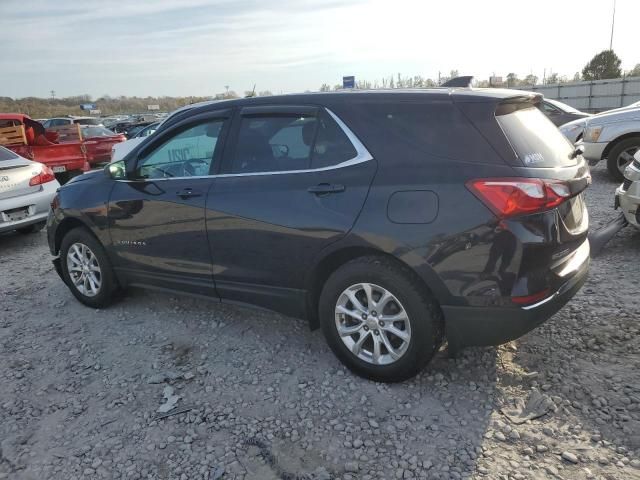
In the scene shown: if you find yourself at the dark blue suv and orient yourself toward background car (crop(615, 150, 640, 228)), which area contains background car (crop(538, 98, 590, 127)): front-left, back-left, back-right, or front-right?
front-left

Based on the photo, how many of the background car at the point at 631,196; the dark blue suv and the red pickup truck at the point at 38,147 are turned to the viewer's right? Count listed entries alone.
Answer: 0

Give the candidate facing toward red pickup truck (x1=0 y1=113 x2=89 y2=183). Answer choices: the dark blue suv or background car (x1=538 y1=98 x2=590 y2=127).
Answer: the dark blue suv

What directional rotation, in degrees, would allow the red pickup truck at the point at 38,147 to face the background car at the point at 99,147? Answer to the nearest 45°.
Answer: approximately 45° to its right

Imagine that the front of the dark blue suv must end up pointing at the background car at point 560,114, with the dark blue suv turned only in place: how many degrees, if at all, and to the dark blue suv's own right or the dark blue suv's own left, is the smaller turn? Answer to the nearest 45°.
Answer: approximately 90° to the dark blue suv's own right

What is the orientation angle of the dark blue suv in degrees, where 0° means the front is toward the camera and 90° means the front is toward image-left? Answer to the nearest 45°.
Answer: approximately 135°

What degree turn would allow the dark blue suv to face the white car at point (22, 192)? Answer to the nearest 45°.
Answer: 0° — it already faces it

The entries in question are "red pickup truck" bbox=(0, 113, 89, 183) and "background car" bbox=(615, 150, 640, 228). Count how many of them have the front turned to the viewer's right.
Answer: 0

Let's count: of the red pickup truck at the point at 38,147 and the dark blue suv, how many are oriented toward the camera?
0

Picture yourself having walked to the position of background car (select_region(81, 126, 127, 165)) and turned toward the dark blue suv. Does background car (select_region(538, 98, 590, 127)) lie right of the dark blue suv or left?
left

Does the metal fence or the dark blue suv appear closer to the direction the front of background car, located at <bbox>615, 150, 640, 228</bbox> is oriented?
the dark blue suv
